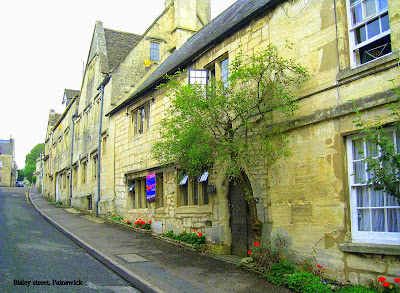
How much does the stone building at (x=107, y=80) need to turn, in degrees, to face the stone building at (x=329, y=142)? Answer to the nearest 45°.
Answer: approximately 45° to its left

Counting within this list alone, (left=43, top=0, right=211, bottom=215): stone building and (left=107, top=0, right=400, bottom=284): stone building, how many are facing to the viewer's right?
0

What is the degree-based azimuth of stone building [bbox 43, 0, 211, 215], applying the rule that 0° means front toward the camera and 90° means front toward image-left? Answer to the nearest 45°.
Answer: approximately 45°

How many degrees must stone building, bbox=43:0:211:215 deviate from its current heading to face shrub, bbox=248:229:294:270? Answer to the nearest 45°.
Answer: approximately 45° to its left

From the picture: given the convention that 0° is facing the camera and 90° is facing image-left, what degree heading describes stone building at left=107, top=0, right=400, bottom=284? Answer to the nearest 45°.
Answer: approximately 45°

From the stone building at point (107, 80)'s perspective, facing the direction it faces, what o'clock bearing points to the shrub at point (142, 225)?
The shrub is roughly at 10 o'clock from the stone building.

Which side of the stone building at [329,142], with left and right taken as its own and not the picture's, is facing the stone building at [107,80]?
right

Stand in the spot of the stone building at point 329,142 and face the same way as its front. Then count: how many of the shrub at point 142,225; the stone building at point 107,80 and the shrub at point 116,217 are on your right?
3

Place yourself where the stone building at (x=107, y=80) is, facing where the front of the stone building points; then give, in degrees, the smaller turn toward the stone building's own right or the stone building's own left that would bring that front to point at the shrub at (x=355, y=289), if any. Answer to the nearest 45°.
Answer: approximately 45° to the stone building's own left
